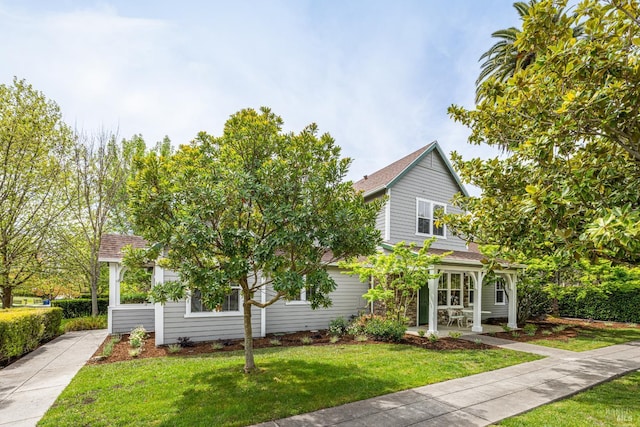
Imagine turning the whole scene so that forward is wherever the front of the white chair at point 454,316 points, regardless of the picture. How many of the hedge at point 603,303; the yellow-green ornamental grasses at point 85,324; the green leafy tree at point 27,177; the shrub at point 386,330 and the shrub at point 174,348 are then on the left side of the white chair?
1

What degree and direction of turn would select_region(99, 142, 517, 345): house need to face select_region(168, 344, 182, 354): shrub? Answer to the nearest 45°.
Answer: approximately 90° to its right

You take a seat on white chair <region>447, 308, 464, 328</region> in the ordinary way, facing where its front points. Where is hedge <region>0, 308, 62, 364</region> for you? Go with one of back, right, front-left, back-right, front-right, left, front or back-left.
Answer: right

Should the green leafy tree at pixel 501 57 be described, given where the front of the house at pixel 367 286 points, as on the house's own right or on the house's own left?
on the house's own left

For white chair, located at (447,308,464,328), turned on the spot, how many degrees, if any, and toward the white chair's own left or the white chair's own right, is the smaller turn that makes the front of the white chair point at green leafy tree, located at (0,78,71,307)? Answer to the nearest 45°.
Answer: approximately 135° to the white chair's own right

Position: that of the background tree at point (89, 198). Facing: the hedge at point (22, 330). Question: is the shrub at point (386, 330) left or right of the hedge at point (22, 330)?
left

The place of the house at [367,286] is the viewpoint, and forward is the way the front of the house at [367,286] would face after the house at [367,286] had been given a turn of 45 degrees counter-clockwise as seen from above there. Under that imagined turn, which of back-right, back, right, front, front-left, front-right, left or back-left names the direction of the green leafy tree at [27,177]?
back

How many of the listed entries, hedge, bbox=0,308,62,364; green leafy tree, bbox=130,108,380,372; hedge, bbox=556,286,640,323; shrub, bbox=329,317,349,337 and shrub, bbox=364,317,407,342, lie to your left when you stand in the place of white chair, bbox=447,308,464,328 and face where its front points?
1

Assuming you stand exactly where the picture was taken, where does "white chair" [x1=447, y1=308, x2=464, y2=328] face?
facing the viewer and to the right of the viewer
